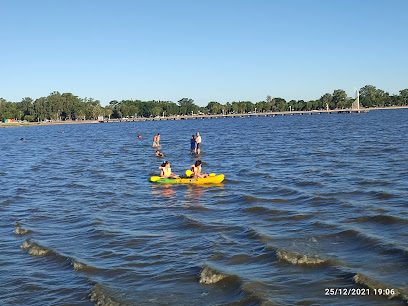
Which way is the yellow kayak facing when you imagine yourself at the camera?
facing to the right of the viewer
